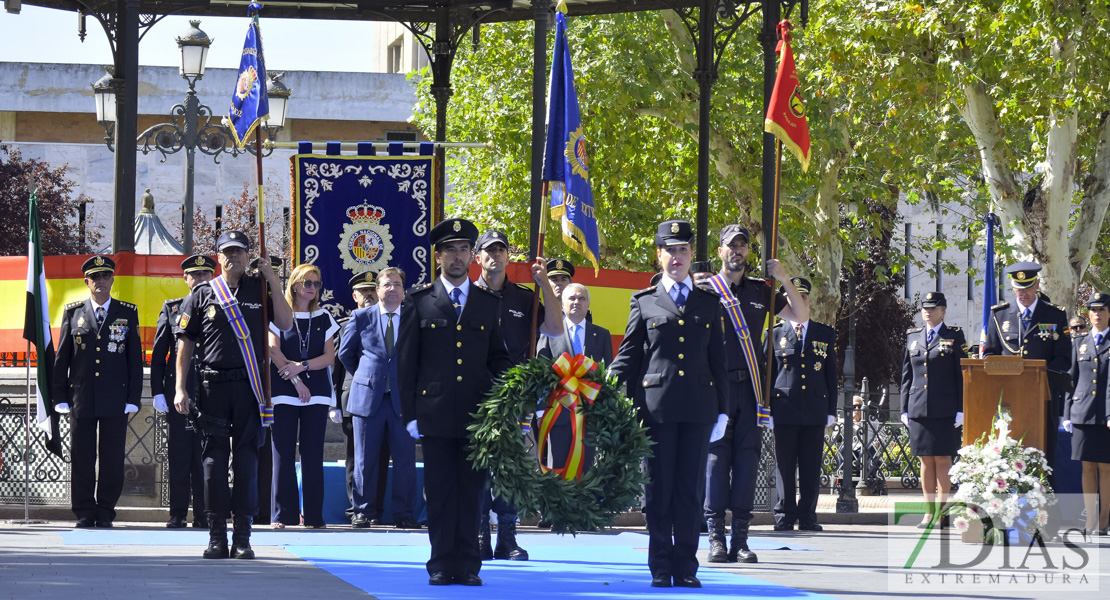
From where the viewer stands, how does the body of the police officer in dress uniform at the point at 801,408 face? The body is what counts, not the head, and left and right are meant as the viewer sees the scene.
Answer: facing the viewer

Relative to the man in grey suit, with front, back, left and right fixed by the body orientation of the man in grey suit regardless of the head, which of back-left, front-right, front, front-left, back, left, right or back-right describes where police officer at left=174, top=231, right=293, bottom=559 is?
front-right

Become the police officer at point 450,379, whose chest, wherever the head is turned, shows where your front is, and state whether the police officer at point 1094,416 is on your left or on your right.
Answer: on your left

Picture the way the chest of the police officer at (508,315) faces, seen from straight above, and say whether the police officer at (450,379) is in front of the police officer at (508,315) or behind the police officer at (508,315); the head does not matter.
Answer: in front

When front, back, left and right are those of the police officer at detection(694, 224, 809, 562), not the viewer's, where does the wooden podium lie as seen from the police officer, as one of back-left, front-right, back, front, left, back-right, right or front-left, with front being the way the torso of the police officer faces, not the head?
back-left

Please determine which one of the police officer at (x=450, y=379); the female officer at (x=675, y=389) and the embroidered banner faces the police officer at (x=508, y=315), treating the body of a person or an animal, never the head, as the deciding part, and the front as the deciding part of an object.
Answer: the embroidered banner

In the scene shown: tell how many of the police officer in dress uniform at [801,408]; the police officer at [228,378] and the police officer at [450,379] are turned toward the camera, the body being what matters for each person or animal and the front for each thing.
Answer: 3

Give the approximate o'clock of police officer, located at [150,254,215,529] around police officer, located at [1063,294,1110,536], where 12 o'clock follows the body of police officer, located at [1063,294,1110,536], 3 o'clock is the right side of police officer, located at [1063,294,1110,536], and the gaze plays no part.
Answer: police officer, located at [150,254,215,529] is roughly at 2 o'clock from police officer, located at [1063,294,1110,536].

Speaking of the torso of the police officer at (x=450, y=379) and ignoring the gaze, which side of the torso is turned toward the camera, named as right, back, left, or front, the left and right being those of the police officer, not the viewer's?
front

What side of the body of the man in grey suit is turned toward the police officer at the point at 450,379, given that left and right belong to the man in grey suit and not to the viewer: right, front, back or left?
front

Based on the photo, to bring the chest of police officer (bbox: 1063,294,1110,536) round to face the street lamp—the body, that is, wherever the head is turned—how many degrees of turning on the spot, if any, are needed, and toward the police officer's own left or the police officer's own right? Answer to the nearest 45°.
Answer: approximately 90° to the police officer's own right

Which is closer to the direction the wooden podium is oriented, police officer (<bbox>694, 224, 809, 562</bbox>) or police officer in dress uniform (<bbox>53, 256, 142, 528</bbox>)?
the police officer

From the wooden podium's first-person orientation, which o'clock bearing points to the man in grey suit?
The man in grey suit is roughly at 2 o'clock from the wooden podium.
